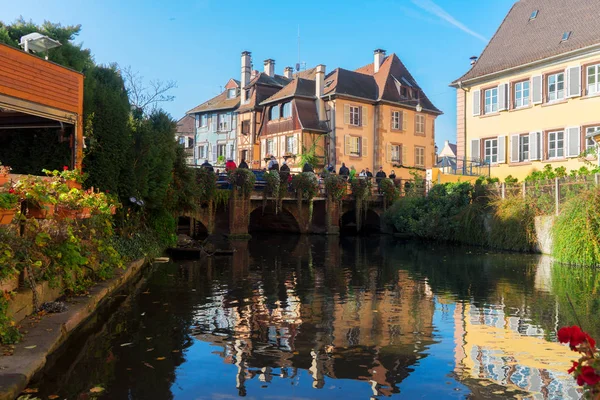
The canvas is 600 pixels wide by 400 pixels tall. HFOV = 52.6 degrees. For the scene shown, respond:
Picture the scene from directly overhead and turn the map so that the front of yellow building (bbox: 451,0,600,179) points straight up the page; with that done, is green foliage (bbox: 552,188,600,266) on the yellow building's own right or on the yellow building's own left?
on the yellow building's own left

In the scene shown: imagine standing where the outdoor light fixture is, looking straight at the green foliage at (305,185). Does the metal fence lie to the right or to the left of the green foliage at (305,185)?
right

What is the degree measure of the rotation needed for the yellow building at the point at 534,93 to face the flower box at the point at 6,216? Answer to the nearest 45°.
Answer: approximately 45° to its left

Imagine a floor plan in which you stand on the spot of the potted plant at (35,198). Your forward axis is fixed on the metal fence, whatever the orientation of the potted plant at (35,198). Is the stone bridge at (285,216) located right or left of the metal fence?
left

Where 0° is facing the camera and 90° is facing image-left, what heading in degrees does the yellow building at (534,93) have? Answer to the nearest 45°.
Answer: approximately 45°

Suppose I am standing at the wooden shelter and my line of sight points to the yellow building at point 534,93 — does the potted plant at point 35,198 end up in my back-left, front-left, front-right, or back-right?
back-right

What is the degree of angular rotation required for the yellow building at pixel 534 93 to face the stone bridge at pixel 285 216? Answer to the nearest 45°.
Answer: approximately 45° to its right

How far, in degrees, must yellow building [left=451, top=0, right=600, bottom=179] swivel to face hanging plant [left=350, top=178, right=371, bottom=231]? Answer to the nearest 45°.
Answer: approximately 45° to its right

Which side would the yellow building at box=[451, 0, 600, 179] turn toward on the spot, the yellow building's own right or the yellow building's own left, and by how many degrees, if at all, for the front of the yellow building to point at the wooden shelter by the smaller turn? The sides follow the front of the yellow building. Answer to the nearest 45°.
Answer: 0° — it already faces it

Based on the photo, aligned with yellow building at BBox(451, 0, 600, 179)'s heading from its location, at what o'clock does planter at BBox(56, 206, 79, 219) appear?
The planter is roughly at 11 o'clock from the yellow building.
